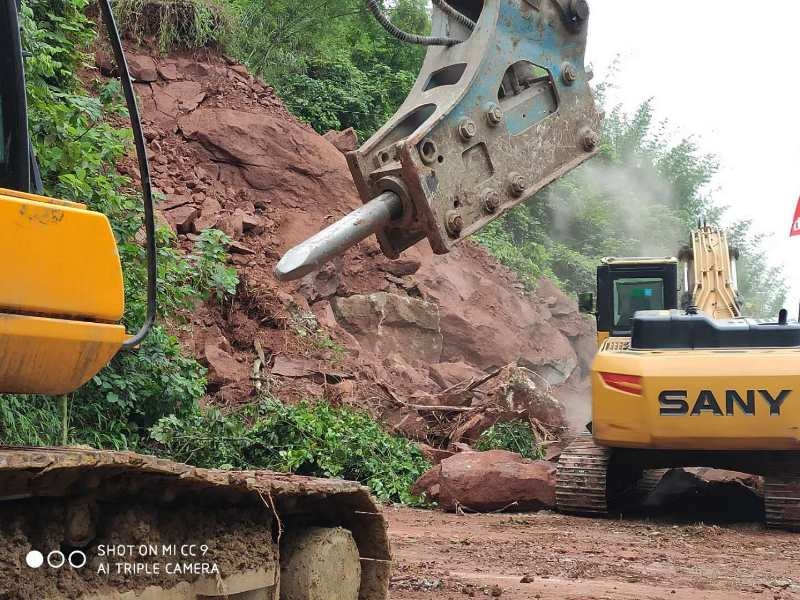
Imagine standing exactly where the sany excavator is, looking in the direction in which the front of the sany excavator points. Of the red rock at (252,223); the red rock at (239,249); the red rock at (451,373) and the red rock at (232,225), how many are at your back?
0

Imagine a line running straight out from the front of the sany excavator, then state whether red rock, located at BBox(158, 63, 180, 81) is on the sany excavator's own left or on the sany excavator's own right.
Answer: on the sany excavator's own left

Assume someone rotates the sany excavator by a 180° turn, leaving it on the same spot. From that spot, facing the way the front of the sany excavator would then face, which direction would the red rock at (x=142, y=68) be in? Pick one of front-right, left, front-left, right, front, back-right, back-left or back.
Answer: back-right

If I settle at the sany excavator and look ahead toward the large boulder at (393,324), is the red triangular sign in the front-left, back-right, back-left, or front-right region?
front-right

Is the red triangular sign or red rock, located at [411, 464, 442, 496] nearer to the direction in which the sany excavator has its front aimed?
the red triangular sign

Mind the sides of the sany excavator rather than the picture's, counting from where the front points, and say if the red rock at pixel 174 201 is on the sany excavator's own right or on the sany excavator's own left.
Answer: on the sany excavator's own left

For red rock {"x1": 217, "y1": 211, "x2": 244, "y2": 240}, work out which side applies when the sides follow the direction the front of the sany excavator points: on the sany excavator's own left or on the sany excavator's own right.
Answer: on the sany excavator's own left

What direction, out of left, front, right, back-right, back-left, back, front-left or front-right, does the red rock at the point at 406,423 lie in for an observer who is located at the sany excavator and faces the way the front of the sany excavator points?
front-left

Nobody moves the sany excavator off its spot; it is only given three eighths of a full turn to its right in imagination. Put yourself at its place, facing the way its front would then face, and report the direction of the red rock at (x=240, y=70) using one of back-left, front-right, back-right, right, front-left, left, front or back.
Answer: back

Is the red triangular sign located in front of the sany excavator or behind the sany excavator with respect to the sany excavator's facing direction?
in front

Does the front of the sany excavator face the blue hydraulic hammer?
no

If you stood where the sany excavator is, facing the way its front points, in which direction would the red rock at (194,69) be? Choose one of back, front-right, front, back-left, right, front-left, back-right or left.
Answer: front-left

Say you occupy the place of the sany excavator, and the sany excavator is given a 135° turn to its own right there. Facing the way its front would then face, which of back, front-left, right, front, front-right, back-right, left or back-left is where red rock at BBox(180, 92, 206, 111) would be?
back

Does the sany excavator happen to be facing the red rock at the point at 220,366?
no

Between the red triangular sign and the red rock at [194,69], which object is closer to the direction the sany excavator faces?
the red triangular sign

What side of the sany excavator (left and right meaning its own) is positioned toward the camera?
back
